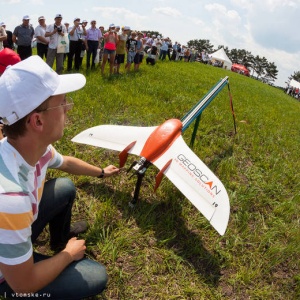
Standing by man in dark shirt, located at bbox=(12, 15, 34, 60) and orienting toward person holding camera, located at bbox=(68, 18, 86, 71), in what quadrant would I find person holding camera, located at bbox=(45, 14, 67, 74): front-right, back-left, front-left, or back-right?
front-right

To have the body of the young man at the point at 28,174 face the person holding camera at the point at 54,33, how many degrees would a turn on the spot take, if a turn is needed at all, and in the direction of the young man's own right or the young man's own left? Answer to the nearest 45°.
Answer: approximately 90° to the young man's own left

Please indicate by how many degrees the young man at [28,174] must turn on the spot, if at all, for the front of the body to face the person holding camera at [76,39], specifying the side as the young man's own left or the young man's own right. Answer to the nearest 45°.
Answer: approximately 90° to the young man's own left

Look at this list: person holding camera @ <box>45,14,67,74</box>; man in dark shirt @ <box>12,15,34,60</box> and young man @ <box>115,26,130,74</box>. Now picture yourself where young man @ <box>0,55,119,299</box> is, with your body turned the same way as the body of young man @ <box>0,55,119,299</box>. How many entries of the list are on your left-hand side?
3

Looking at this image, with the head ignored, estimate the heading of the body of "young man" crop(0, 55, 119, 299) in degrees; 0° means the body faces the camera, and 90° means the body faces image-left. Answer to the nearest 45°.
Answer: approximately 270°

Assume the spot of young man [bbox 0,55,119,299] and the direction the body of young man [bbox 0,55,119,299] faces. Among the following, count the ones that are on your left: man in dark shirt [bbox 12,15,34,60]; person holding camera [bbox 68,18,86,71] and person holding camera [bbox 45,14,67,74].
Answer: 3

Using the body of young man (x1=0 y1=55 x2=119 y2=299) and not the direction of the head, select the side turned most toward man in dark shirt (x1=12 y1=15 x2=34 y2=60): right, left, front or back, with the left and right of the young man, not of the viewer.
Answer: left

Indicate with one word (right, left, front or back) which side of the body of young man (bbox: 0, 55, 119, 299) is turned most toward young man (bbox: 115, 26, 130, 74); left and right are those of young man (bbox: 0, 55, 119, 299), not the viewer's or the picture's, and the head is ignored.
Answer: left

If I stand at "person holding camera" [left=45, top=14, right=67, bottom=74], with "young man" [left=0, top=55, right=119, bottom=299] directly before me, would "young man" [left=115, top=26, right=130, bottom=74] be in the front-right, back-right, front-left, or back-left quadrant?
back-left
